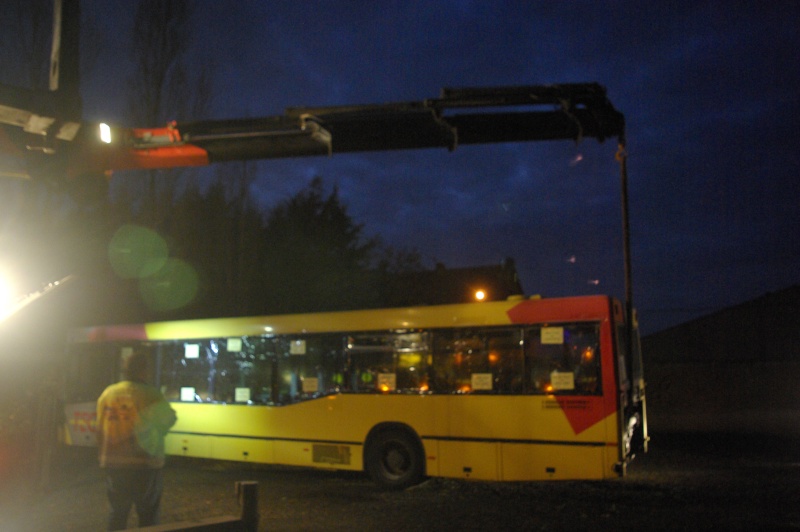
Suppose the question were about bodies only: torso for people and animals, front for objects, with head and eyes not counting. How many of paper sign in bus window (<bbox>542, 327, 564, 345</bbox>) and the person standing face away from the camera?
1

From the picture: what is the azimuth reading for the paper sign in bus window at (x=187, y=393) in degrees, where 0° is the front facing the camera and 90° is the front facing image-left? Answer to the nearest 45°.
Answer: approximately 0°

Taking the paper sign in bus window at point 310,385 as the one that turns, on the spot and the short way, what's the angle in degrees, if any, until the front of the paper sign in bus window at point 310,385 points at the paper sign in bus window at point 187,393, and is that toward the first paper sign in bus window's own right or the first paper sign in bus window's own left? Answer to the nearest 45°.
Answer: approximately 135° to the first paper sign in bus window's own right

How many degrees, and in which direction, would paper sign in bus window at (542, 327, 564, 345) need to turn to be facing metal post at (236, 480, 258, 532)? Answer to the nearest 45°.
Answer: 0° — it already faces it

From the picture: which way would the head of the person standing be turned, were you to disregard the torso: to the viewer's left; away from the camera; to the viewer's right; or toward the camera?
away from the camera

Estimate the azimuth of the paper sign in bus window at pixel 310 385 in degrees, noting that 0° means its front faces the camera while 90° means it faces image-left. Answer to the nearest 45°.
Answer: approximately 0°

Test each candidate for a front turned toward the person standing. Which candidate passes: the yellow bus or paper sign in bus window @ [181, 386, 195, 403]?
the paper sign in bus window

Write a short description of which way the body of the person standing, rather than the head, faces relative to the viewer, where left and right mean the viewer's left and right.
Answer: facing away from the viewer
